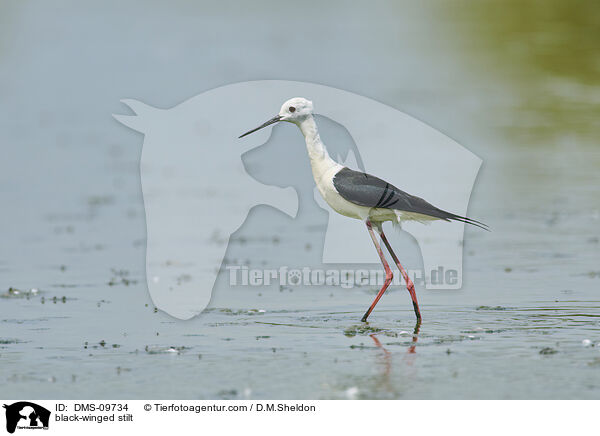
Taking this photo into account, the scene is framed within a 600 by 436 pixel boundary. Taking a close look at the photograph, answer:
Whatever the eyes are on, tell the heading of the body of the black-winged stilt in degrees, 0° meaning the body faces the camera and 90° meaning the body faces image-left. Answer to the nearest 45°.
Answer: approximately 90°
